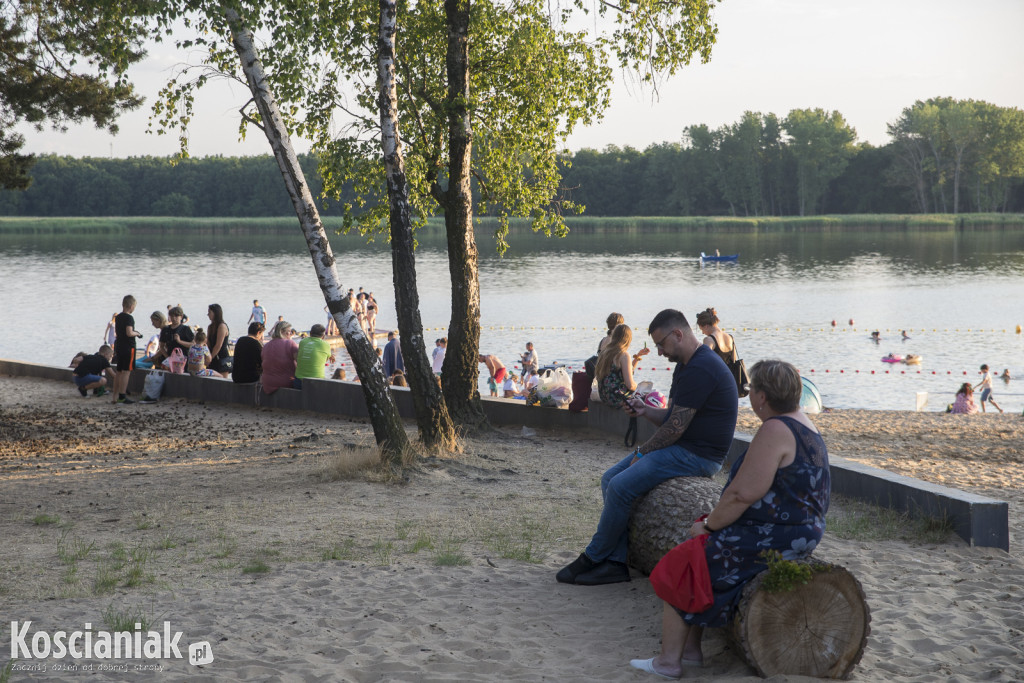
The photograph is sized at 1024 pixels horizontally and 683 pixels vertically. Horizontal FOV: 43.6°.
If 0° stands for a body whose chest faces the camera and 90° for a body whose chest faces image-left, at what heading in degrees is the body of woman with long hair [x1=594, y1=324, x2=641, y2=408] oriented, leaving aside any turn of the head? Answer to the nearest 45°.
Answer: approximately 225°

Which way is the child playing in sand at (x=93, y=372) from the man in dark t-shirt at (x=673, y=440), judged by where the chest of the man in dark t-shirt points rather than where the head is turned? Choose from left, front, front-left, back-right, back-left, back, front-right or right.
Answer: front-right

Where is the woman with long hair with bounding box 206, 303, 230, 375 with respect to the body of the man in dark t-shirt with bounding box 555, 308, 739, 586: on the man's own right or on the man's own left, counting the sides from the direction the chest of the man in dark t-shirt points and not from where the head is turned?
on the man's own right

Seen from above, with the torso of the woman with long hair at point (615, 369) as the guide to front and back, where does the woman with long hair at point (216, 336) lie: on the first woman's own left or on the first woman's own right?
on the first woman's own left

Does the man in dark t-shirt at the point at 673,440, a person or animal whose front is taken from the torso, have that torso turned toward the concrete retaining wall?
no

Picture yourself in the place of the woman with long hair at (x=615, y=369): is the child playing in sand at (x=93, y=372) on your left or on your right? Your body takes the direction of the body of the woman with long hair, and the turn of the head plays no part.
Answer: on your left

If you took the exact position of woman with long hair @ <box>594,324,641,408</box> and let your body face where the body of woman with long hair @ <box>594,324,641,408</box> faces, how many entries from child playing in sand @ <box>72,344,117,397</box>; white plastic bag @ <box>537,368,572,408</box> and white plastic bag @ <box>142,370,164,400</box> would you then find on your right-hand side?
0

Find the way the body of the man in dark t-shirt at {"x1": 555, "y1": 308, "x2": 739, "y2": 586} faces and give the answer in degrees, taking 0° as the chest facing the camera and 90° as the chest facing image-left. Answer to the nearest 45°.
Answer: approximately 90°

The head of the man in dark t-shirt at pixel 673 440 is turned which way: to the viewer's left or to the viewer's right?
to the viewer's left

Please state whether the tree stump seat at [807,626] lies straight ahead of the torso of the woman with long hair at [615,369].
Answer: no

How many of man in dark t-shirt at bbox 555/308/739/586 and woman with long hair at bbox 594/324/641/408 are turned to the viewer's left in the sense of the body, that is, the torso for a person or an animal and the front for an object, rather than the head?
1

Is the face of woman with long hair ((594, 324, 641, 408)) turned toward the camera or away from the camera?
away from the camera
